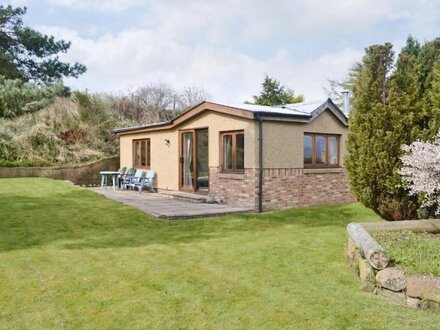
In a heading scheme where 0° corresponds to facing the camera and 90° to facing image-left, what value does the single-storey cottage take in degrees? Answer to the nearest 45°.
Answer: approximately 45°

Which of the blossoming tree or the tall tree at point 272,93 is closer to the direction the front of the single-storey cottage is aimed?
the blossoming tree

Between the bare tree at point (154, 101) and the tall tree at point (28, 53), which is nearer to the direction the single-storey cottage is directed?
the tall tree

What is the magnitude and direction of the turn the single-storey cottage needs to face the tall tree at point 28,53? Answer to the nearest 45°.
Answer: approximately 90° to its right

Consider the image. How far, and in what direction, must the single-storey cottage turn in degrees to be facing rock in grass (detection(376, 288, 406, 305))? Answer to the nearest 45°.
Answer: approximately 45° to its left

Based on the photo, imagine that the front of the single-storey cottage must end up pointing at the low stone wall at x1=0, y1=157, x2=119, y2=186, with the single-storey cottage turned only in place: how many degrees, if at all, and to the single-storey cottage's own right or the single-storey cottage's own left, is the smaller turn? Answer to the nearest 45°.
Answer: approximately 90° to the single-storey cottage's own right

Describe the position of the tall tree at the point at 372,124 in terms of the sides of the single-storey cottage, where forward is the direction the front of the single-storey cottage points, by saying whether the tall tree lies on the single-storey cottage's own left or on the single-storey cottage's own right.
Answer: on the single-storey cottage's own left

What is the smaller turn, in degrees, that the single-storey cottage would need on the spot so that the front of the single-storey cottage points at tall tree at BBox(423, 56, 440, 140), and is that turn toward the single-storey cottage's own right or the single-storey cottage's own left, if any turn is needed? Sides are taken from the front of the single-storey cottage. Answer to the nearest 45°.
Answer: approximately 90° to the single-storey cottage's own left

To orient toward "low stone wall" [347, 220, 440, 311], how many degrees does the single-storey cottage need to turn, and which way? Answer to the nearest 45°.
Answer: approximately 45° to its left

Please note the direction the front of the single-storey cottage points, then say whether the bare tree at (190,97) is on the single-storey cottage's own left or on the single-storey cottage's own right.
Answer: on the single-storey cottage's own right
